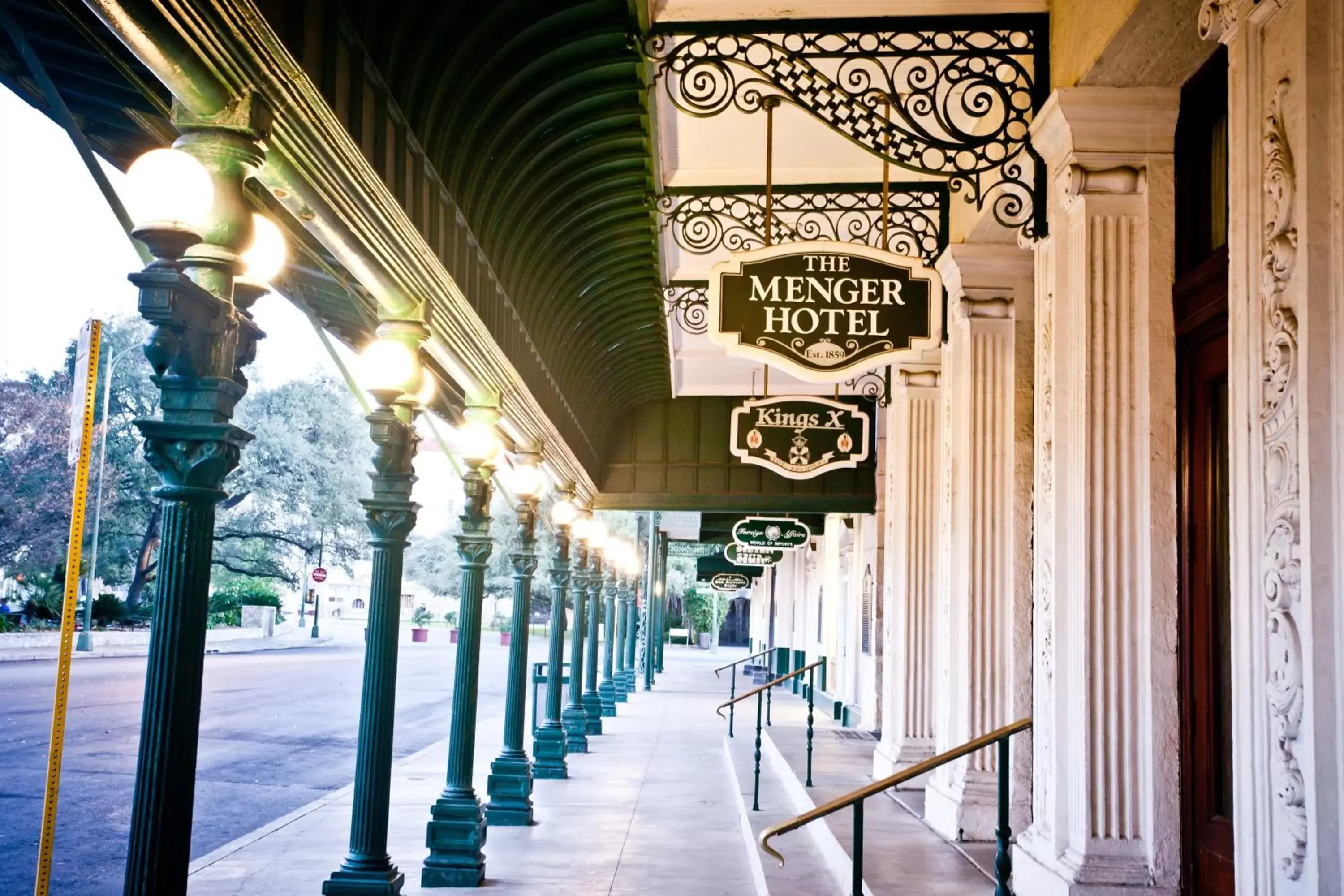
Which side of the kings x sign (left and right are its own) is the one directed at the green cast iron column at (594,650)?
back

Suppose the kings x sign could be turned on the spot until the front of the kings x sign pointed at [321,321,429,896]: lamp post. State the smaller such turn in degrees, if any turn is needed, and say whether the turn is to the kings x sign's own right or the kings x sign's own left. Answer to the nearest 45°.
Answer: approximately 45° to the kings x sign's own right

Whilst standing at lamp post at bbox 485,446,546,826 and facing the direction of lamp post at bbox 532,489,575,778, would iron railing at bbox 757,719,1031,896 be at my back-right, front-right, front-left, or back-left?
back-right

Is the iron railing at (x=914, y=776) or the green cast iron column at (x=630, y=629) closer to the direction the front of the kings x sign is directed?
the iron railing

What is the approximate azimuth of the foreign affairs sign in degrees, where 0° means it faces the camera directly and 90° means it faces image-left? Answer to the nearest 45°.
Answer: approximately 0°

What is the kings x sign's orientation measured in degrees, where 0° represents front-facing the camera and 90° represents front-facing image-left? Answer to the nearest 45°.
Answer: approximately 0°

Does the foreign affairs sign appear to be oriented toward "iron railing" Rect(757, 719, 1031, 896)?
yes

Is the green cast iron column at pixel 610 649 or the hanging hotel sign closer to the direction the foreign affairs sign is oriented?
the hanging hotel sign

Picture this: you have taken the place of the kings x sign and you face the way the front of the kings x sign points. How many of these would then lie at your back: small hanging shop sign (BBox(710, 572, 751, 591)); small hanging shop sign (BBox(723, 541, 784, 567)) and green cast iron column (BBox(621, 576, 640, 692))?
3

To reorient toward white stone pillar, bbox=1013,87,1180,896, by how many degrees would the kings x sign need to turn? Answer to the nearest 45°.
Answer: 0° — it already faces it

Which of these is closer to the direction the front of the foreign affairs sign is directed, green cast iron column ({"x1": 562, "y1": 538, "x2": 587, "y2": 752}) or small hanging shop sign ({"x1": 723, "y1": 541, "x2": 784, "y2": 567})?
the green cast iron column
